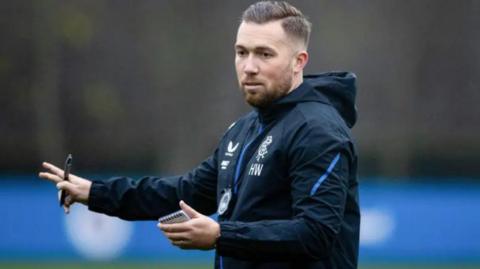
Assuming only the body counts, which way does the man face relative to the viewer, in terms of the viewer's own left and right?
facing the viewer and to the left of the viewer

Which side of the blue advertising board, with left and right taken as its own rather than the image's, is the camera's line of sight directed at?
front

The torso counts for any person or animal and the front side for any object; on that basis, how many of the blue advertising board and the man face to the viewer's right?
0

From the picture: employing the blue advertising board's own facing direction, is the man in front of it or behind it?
in front

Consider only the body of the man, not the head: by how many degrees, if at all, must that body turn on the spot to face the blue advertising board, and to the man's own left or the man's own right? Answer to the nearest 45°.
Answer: approximately 135° to the man's own right

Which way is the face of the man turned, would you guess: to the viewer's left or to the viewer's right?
to the viewer's left
